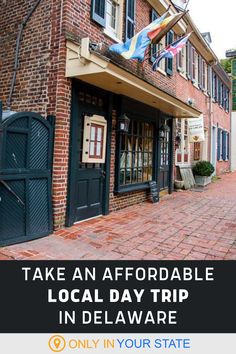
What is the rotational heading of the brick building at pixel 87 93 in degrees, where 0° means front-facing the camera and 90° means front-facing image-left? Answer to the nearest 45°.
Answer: approximately 315°
